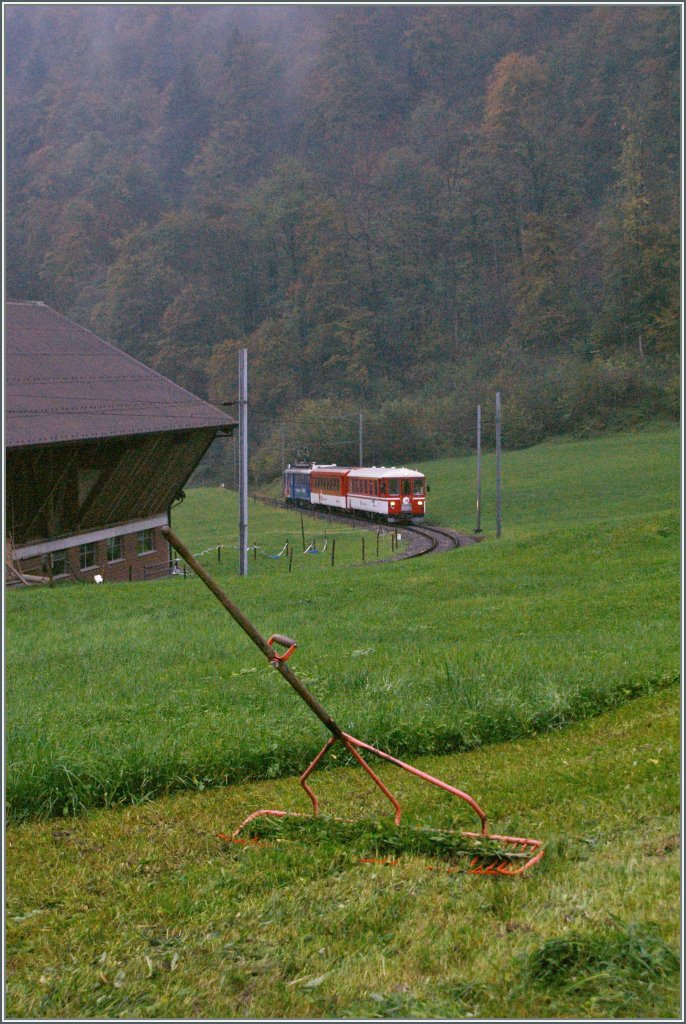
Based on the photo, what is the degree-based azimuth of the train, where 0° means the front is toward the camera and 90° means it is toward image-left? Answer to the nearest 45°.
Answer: approximately 315°

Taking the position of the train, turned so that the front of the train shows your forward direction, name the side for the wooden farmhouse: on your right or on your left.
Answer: on your right

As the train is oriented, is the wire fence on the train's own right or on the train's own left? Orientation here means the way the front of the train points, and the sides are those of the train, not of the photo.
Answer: on the train's own right
